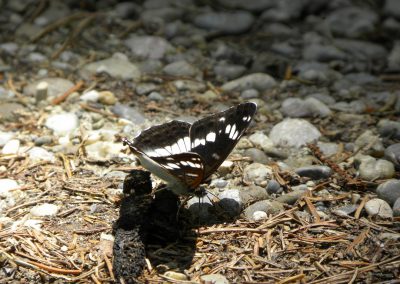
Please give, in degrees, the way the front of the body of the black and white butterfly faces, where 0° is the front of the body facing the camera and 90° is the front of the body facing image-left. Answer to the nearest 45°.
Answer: approximately 315°

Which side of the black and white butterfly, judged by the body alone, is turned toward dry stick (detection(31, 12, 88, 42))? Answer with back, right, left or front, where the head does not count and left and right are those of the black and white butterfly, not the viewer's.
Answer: back

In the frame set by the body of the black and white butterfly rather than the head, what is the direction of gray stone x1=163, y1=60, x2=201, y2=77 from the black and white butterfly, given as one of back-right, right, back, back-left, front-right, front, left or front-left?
back-left

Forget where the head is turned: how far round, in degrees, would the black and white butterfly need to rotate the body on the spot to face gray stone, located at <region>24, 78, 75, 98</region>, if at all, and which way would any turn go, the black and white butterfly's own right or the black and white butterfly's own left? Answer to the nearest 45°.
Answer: approximately 180°

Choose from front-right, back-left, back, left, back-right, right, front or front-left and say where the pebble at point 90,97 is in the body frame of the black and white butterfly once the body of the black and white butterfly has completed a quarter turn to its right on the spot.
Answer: right

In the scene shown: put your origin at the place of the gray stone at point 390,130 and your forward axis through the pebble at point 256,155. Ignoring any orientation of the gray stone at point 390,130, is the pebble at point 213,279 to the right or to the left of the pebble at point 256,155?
left

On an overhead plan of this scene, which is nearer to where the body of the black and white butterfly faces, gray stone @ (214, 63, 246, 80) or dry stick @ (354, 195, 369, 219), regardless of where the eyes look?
the dry stick

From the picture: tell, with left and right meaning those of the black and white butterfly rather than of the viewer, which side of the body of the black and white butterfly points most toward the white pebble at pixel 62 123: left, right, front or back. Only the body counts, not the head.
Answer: back

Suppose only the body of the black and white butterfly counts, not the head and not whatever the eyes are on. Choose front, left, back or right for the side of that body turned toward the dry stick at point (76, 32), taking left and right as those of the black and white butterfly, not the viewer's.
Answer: back
